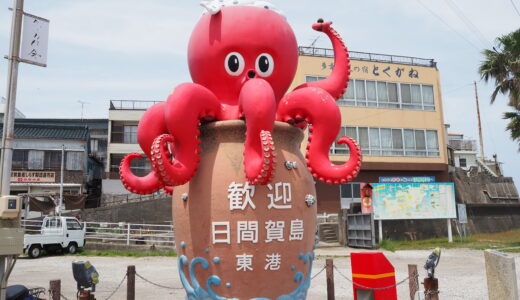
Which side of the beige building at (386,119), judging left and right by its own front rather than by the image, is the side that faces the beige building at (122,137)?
right

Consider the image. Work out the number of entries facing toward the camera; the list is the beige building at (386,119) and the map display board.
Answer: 2

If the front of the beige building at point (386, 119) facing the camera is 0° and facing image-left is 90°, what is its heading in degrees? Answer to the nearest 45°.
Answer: approximately 0°

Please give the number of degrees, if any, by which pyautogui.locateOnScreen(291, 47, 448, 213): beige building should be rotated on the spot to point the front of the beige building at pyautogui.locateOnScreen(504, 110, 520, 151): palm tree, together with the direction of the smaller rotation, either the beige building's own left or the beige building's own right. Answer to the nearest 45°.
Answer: approximately 45° to the beige building's own left

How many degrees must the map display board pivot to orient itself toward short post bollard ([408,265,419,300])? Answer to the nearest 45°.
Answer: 0° — it already faces it

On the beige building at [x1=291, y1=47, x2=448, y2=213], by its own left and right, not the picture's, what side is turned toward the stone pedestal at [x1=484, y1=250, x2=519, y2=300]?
front

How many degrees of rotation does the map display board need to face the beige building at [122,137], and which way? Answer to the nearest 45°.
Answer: approximately 90° to its right

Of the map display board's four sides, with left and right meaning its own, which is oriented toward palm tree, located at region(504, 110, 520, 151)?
left

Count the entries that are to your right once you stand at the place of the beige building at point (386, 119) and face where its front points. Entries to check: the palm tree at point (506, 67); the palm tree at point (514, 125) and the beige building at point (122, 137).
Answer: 1

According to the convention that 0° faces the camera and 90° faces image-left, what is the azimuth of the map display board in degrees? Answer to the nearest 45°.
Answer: approximately 0°
